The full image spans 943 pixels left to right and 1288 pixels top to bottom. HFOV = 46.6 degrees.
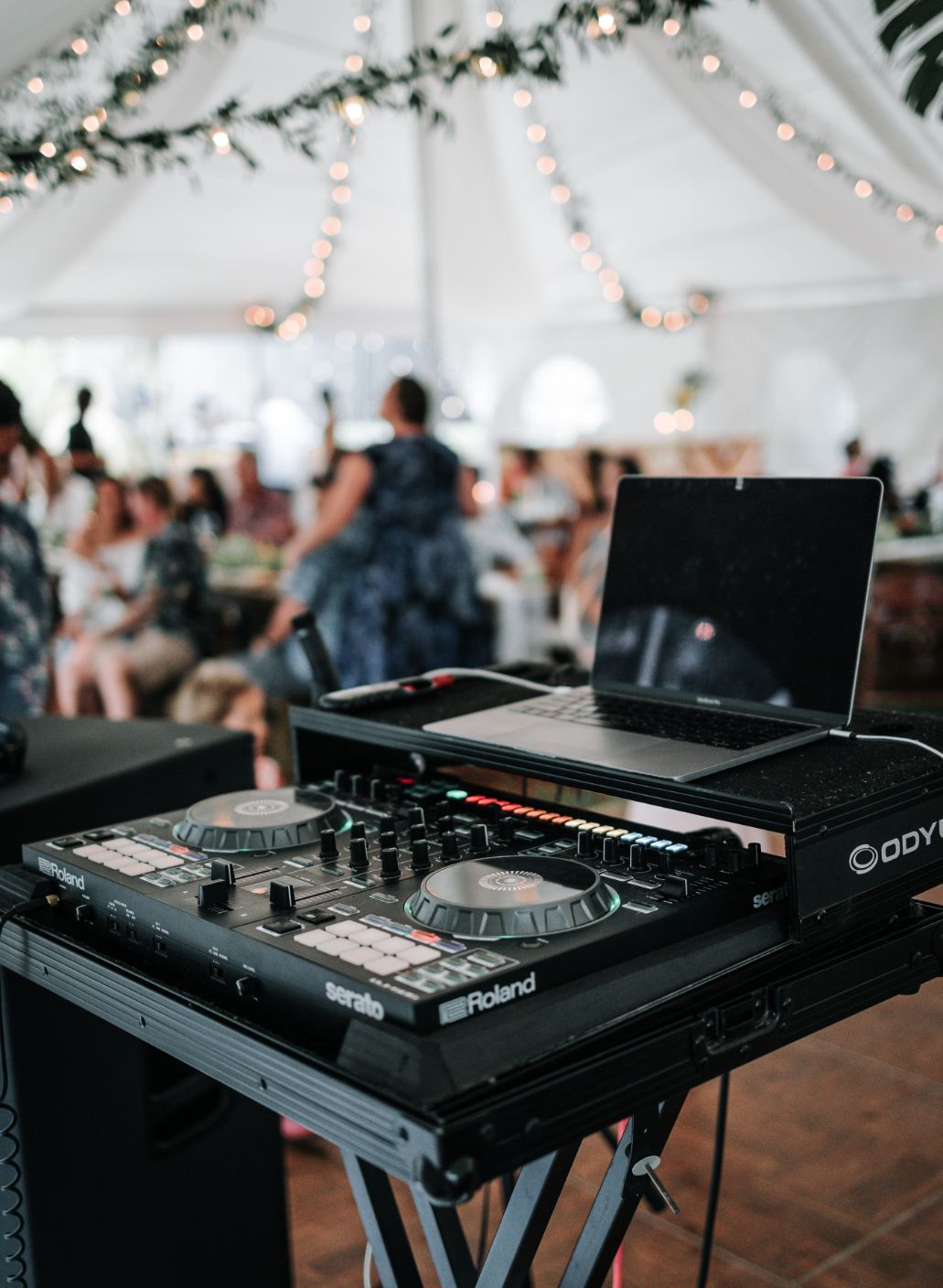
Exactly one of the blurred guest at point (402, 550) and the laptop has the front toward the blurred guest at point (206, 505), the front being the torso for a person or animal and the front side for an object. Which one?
the blurred guest at point (402, 550)

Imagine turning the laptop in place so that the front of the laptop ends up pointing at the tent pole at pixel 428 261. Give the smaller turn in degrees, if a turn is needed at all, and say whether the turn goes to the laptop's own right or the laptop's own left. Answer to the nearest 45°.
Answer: approximately 135° to the laptop's own right

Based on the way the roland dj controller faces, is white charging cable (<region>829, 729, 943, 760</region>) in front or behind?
behind

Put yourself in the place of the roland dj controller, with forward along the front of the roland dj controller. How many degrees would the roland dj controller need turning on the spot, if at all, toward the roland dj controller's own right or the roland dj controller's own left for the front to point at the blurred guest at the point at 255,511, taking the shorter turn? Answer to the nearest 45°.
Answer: approximately 135° to the roland dj controller's own right

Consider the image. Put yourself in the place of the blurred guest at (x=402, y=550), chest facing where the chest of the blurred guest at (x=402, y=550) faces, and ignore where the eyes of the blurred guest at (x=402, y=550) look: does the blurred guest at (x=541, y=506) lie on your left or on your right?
on your right

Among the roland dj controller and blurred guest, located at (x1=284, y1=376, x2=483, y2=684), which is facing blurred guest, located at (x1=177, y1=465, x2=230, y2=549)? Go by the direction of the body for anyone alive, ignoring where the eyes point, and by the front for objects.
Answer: blurred guest, located at (x1=284, y1=376, x2=483, y2=684)

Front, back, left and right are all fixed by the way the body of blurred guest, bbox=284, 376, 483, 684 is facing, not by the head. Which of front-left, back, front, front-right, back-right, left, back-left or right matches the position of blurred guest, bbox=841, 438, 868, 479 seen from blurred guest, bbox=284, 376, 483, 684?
right

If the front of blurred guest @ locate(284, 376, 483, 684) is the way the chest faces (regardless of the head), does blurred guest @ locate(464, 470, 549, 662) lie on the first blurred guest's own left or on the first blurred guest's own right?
on the first blurred guest's own right

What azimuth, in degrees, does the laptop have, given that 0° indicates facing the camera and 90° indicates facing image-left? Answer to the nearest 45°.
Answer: approximately 45°

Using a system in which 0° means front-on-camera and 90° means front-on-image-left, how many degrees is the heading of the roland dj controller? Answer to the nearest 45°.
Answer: approximately 45°

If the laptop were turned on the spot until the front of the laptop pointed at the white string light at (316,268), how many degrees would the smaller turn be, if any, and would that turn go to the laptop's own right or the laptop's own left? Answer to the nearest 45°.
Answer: approximately 135° to the laptop's own right

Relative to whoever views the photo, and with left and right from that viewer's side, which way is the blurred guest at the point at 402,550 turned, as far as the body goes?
facing away from the viewer and to the left of the viewer
